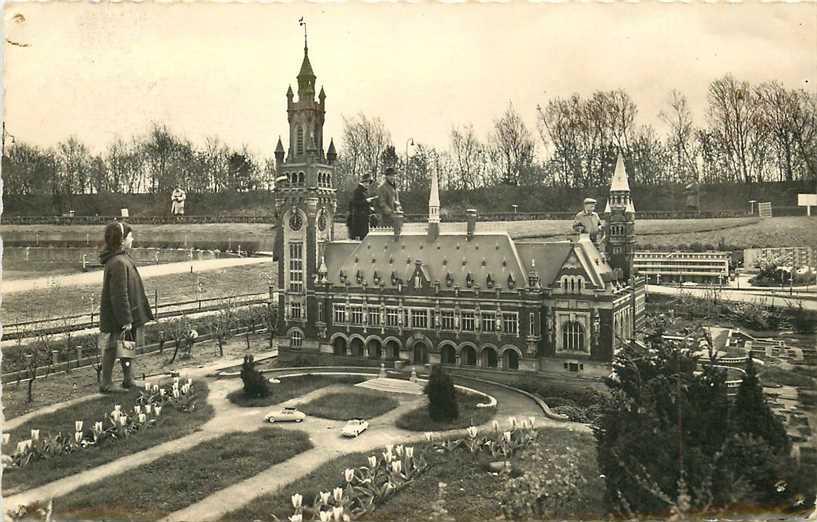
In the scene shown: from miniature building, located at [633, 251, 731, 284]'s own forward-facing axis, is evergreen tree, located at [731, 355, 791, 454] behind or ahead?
ahead

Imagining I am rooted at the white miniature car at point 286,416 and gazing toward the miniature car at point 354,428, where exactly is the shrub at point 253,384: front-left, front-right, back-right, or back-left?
back-left

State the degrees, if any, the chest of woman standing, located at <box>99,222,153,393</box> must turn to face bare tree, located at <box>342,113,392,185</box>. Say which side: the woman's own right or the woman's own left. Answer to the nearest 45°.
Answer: approximately 45° to the woman's own left

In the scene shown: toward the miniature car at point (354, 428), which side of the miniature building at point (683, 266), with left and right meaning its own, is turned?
front

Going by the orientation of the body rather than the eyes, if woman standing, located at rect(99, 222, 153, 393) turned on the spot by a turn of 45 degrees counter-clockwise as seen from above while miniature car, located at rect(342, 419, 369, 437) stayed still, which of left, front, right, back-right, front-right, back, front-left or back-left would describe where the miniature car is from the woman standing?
front-right

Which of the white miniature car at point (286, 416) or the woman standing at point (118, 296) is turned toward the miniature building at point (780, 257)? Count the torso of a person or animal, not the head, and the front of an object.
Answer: the woman standing

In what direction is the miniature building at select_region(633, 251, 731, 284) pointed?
toward the camera

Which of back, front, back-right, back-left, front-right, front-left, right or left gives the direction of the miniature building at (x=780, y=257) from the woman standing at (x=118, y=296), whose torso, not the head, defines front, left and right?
front

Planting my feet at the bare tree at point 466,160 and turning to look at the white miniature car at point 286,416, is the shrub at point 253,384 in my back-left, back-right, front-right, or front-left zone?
front-right

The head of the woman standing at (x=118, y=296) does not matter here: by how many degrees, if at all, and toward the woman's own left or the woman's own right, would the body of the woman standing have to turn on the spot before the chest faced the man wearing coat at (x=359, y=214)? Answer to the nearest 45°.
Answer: approximately 45° to the woman's own left

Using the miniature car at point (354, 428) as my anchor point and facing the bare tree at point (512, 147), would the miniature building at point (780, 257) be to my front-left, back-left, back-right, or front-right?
front-right

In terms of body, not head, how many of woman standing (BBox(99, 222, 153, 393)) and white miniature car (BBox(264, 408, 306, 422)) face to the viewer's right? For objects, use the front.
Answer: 1

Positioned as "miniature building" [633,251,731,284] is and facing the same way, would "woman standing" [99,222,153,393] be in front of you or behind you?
in front

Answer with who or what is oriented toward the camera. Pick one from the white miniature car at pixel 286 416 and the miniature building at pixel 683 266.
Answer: the miniature building
